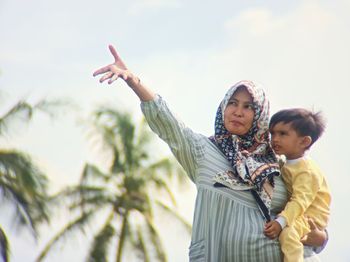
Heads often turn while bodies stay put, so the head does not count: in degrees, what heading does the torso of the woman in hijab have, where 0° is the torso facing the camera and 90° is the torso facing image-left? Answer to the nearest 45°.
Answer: approximately 0°

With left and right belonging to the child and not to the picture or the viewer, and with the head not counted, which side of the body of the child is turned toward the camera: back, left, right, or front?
left
